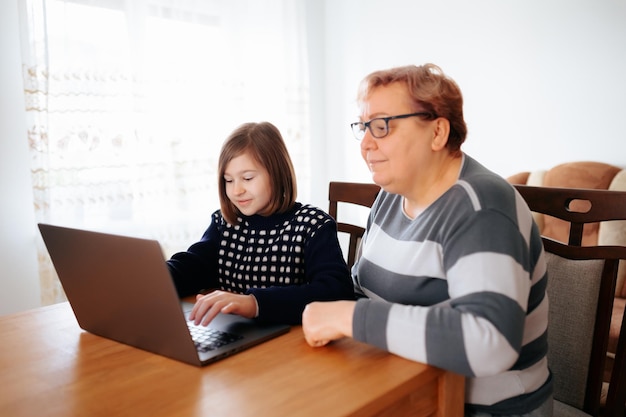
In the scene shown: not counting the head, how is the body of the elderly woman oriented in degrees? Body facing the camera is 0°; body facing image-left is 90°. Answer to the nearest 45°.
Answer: approximately 45°

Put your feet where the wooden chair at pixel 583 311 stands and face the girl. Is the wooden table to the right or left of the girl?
left

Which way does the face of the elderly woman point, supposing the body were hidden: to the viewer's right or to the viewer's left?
to the viewer's left

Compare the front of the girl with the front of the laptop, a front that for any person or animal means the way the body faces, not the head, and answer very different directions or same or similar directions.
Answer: very different directions

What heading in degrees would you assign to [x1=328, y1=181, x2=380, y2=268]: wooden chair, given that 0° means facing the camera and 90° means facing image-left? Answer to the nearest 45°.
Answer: approximately 45°
